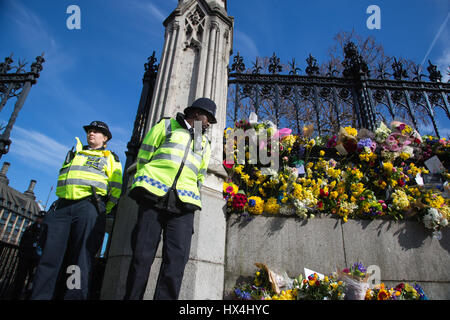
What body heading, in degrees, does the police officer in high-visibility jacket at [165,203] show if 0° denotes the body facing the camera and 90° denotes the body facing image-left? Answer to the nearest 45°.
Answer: approximately 315°

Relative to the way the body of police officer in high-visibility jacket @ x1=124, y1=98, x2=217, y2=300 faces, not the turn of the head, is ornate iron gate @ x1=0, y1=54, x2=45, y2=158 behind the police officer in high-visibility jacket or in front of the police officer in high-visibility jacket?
behind

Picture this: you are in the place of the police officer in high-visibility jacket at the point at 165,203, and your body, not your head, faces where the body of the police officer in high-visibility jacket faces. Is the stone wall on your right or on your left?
on your left

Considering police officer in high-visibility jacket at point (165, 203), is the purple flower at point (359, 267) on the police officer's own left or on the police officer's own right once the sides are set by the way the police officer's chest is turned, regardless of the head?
on the police officer's own left

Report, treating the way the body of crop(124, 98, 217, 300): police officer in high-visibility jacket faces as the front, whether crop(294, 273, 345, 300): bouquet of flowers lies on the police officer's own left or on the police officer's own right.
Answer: on the police officer's own left
